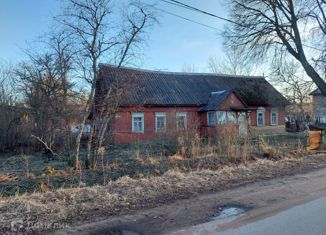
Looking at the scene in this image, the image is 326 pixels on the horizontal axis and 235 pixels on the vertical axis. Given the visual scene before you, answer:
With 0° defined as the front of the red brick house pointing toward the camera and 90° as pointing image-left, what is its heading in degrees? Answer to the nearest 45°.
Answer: approximately 315°
